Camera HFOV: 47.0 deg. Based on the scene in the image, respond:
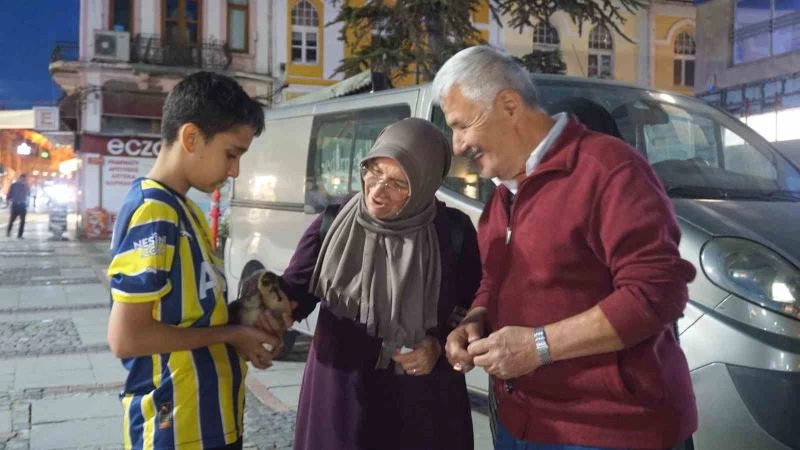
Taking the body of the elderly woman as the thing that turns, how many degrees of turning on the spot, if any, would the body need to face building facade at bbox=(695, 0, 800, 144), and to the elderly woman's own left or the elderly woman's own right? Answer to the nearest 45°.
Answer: approximately 180°

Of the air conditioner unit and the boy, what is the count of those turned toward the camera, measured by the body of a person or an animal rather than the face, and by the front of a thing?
1

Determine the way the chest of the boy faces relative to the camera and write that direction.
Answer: to the viewer's right

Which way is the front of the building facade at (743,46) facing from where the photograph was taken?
facing the viewer and to the left of the viewer

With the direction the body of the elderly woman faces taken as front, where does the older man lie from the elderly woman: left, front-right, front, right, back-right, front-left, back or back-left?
left

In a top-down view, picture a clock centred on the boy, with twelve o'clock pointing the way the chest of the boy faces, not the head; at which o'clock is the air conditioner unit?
The air conditioner unit is roughly at 9 o'clock from the boy.

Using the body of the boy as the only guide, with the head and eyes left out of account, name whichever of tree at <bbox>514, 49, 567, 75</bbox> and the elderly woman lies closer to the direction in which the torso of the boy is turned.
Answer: the elderly woman

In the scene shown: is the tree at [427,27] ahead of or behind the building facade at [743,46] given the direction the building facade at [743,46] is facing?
ahead

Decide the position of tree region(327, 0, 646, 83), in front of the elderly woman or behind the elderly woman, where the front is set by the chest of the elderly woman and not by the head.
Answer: behind

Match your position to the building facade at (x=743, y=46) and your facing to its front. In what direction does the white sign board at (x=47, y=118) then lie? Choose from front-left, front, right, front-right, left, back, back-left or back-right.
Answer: front-right

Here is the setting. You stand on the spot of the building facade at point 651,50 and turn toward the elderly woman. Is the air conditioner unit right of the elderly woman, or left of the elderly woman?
right

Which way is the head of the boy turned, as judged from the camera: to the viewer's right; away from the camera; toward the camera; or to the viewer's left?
to the viewer's right

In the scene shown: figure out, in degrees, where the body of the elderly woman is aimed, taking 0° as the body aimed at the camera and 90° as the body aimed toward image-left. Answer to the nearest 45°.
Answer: approximately 45°
